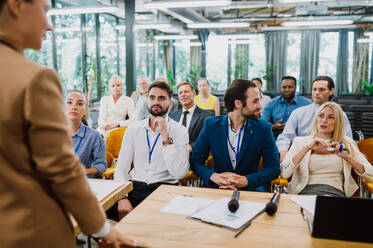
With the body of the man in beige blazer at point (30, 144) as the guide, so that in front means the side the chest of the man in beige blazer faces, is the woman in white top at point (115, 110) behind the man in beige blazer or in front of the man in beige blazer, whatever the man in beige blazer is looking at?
in front

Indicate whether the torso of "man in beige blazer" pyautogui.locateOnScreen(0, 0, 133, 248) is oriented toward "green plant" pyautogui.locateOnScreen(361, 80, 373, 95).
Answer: yes

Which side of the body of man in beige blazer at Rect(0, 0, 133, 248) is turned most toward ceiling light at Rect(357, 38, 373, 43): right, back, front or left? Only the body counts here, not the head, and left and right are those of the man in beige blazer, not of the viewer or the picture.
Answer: front

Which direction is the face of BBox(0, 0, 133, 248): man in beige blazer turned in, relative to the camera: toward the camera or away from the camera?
away from the camera

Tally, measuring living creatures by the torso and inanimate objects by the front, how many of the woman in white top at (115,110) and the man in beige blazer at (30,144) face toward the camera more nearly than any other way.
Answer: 1

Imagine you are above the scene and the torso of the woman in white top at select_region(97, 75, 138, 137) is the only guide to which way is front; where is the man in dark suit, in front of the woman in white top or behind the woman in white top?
in front

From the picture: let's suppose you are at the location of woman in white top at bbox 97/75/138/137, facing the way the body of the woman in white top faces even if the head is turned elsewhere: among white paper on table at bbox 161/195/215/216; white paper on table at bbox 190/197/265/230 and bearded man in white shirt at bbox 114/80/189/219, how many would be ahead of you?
3

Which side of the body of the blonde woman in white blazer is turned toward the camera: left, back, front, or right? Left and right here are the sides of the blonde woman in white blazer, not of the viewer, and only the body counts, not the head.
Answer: front

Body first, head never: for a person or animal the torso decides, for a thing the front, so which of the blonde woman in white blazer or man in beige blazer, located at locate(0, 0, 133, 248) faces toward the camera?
the blonde woman in white blazer

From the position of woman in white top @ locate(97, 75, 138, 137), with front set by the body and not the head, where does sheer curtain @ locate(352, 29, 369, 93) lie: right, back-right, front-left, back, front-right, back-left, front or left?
back-left

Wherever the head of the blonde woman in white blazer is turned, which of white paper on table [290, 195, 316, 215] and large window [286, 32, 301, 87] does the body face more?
the white paper on table

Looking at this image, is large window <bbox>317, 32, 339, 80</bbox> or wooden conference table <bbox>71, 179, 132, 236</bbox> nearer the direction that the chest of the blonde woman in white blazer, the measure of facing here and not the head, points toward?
the wooden conference table

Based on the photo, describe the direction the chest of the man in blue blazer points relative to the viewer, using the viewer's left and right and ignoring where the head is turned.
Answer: facing the viewer

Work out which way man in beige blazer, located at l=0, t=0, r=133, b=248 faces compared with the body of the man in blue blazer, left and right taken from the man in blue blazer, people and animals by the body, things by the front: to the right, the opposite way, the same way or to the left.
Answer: the opposite way

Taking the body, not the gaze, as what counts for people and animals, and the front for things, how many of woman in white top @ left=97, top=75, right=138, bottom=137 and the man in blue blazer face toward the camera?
2

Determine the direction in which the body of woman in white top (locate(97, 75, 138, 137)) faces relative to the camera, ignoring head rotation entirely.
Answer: toward the camera

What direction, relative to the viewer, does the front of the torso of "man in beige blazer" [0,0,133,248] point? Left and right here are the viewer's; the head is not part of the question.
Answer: facing away from the viewer and to the right of the viewer
